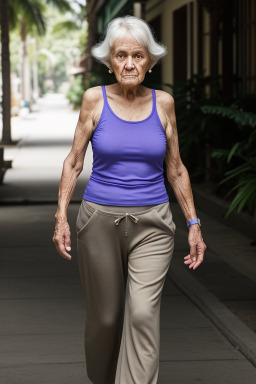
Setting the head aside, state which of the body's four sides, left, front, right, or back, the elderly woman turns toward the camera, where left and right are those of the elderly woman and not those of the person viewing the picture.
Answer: front

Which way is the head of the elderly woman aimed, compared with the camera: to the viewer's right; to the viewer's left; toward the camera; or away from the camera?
toward the camera
